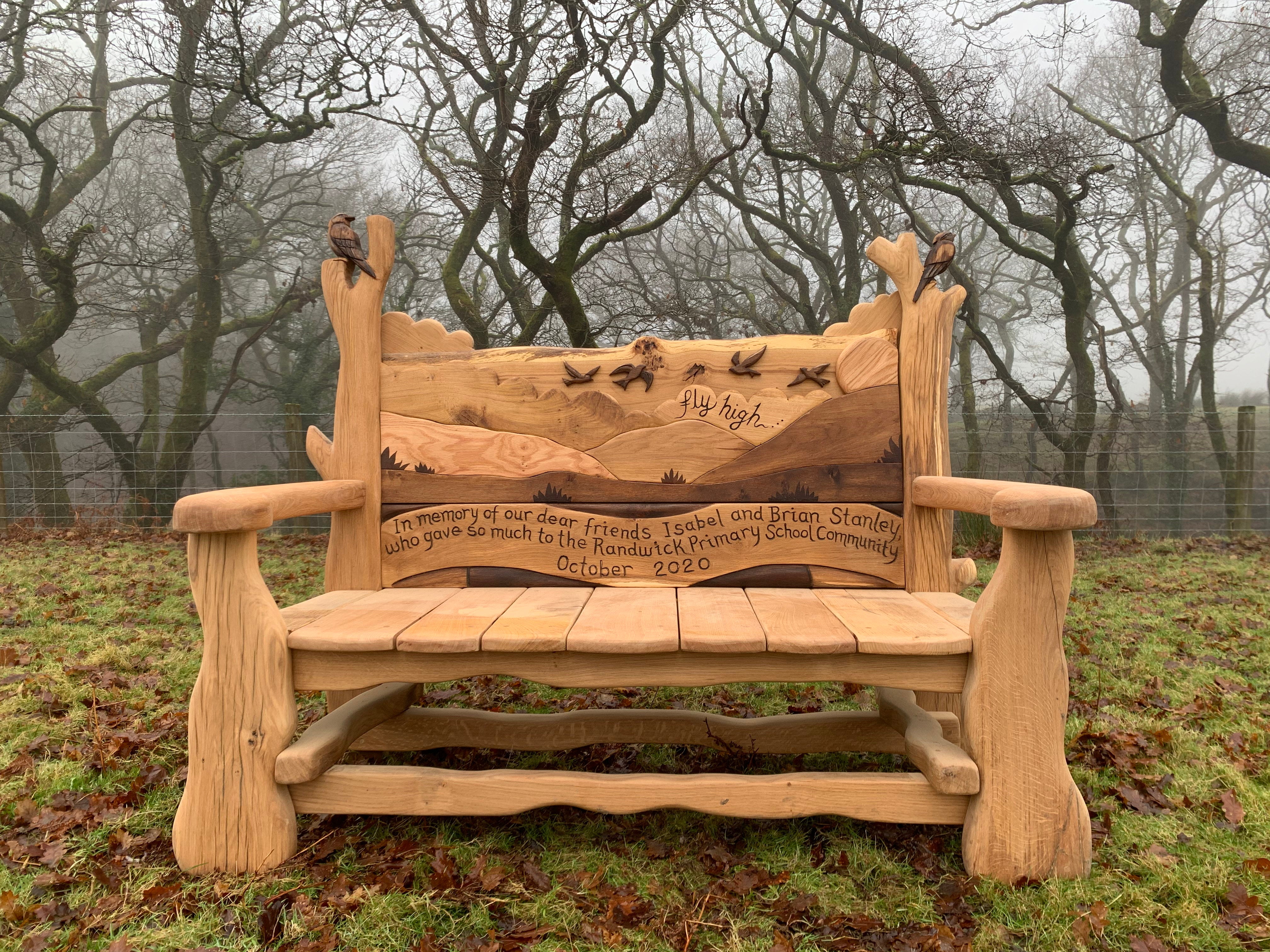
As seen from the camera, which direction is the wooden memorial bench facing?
toward the camera

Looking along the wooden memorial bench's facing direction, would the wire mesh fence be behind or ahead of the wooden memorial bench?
behind
